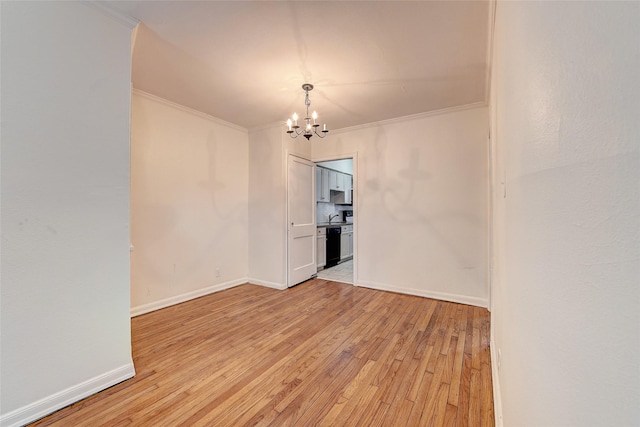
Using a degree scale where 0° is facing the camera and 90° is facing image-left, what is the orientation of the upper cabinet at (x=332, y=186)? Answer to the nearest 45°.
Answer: approximately 315°

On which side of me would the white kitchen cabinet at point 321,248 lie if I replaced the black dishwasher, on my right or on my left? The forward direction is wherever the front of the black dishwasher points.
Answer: on my right

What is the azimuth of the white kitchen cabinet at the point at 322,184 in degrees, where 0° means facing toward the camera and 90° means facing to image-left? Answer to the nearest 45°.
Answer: approximately 315°

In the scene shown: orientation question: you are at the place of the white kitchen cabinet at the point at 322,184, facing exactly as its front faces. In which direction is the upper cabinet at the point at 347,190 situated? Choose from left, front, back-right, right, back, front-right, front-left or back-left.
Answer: left

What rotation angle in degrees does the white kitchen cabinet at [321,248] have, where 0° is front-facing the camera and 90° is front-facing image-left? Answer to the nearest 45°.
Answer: approximately 315°

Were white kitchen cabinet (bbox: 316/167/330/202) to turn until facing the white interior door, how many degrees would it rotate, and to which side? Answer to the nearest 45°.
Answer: approximately 45° to its right

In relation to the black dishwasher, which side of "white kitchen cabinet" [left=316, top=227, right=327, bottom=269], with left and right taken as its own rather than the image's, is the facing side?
left
